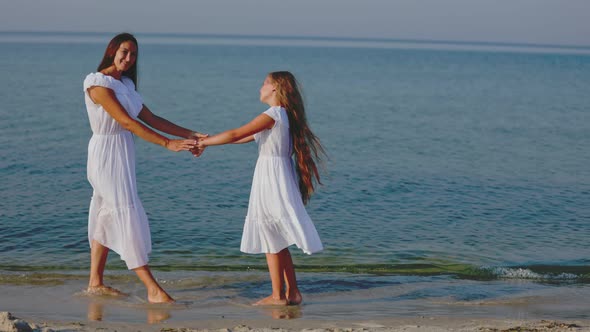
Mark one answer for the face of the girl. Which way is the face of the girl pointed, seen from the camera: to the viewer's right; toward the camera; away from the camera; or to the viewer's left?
to the viewer's left

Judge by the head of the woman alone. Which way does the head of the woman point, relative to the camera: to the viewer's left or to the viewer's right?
to the viewer's right

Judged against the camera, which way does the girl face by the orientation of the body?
to the viewer's left

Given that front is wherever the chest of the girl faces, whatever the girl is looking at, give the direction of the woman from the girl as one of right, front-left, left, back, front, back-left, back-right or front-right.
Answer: front
